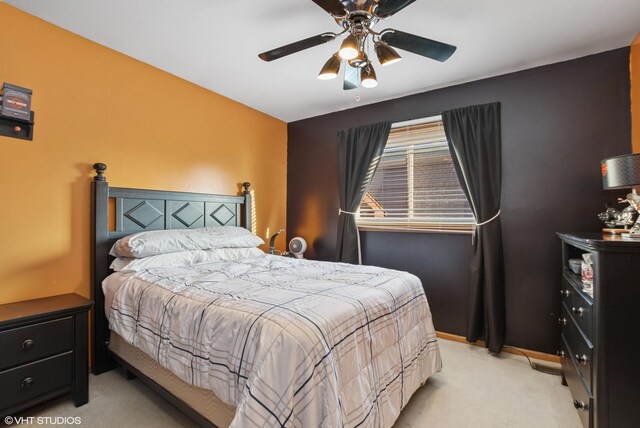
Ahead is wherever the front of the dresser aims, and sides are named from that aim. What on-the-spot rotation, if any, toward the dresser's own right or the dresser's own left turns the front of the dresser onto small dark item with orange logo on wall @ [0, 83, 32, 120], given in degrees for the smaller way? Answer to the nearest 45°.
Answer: approximately 45° to the dresser's own left

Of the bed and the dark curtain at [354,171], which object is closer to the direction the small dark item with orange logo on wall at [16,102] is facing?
the bed

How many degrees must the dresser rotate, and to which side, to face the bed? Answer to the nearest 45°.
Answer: approximately 45° to its left

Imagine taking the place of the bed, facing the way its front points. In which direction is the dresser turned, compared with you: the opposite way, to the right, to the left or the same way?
the opposite way

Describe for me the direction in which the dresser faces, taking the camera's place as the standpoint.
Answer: facing to the left of the viewer
